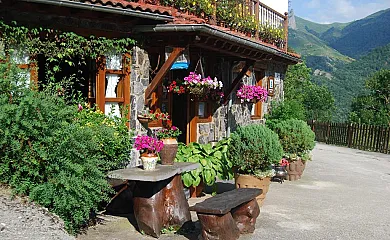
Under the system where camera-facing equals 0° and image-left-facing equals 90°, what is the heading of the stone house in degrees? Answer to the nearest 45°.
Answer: approximately 315°

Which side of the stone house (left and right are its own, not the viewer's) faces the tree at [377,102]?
left
